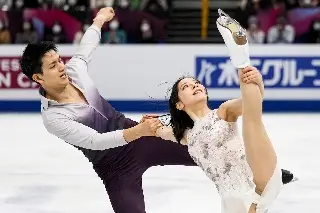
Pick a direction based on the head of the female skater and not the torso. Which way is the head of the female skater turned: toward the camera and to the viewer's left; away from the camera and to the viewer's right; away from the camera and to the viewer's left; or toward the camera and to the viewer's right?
toward the camera and to the viewer's right

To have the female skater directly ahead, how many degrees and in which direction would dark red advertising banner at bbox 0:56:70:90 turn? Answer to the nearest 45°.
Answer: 0° — it already faces them

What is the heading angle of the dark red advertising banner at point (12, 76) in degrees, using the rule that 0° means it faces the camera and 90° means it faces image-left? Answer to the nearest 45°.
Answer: approximately 0°
